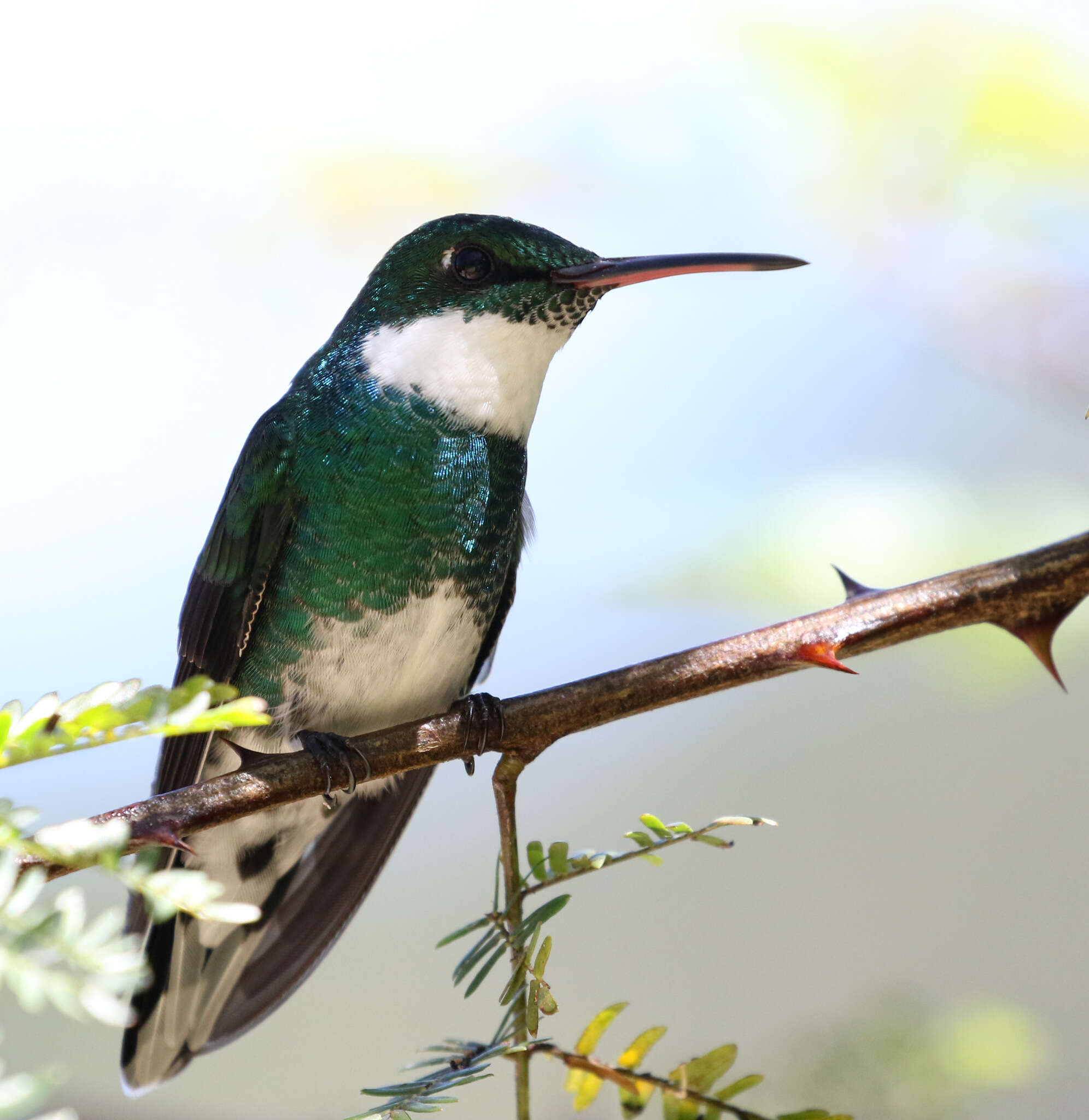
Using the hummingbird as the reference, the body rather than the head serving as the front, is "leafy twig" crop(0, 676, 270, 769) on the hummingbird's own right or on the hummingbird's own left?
on the hummingbird's own right

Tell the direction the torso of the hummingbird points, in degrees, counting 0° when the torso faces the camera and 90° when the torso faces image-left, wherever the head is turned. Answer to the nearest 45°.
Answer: approximately 315°
